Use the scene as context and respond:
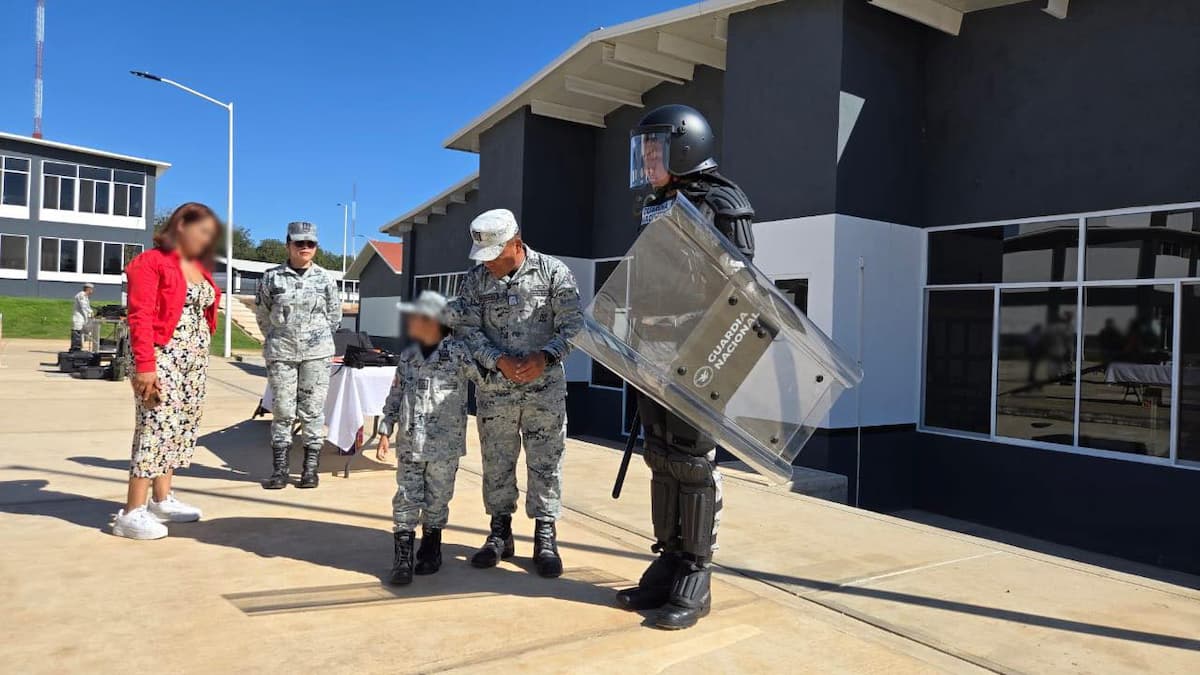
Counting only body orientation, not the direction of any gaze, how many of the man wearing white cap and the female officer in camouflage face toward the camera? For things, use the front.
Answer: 2

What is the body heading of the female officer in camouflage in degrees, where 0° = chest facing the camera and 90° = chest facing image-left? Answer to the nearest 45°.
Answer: approximately 0°

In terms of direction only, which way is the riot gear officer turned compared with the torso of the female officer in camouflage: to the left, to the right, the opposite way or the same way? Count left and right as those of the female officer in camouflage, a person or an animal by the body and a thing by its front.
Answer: to the right

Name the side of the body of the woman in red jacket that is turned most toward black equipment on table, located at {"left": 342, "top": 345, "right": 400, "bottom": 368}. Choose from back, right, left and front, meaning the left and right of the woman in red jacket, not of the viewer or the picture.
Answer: left

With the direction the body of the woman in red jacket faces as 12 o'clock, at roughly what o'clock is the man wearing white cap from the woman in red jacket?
The man wearing white cap is roughly at 12 o'clock from the woman in red jacket.

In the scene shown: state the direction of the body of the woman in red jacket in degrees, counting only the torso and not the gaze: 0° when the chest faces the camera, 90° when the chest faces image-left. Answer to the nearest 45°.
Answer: approximately 315°
